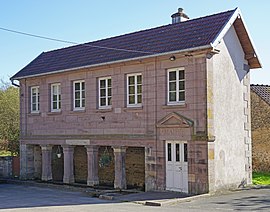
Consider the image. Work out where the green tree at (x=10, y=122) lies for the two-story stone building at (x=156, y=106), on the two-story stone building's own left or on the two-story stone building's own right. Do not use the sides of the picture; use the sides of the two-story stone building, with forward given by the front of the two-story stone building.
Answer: on the two-story stone building's own right

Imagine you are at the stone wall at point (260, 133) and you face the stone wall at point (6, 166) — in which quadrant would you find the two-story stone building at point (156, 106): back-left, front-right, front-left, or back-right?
front-left

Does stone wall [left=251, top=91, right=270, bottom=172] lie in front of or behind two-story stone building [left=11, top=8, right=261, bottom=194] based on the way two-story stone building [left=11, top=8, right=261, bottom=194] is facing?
behind

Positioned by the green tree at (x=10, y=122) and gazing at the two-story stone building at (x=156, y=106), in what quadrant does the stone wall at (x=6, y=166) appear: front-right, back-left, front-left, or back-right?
front-right

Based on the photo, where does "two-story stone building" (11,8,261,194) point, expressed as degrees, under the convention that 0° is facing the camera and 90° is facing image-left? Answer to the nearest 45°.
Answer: approximately 45°

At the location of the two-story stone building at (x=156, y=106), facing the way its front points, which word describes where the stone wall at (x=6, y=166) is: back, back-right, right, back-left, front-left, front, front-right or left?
right
